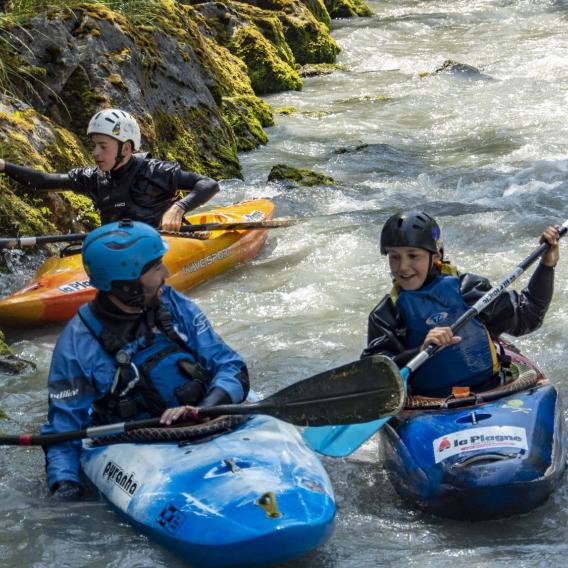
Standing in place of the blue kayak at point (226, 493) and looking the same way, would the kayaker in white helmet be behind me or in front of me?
behind

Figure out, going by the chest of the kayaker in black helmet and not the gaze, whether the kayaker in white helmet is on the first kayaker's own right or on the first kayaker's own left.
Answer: on the first kayaker's own right

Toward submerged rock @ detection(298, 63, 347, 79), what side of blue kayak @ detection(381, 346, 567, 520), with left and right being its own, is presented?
back

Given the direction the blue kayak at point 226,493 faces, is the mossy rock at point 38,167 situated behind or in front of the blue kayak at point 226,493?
behind

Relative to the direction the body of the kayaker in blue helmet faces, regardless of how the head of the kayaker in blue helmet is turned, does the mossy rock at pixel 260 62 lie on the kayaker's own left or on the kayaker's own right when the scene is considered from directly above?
on the kayaker's own left

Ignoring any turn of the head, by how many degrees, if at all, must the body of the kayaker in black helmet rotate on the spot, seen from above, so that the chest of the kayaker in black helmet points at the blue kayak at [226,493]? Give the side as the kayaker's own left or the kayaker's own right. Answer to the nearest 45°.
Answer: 0° — they already face it

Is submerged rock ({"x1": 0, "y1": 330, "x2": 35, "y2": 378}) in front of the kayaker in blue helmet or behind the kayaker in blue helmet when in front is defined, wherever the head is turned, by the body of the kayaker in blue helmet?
behind

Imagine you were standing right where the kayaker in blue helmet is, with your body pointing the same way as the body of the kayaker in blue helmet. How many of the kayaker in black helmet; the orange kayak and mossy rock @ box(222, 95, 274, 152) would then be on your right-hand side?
0

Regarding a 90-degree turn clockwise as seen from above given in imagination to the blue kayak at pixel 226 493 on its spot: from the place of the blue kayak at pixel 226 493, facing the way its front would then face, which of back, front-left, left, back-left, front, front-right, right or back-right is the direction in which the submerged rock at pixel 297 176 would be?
back-right

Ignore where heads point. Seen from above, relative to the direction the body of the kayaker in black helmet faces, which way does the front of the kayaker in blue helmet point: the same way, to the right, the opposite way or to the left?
to the left

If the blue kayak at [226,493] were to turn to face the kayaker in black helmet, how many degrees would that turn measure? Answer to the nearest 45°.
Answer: approximately 90° to its left

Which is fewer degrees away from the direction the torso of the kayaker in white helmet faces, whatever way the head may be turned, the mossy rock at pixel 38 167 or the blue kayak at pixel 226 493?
the blue kayak

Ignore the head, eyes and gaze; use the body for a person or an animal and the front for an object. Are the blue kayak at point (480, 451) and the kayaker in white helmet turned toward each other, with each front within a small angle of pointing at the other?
no

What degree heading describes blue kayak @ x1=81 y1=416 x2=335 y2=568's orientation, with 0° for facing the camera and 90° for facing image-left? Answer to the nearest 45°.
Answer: approximately 315°

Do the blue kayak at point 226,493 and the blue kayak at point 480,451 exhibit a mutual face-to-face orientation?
no

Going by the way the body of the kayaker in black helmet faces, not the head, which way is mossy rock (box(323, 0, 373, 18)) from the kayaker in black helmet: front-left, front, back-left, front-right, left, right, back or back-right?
back-right

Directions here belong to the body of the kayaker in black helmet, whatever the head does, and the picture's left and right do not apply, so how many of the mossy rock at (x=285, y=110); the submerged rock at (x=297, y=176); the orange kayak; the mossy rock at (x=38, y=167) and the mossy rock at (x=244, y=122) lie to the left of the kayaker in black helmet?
0
